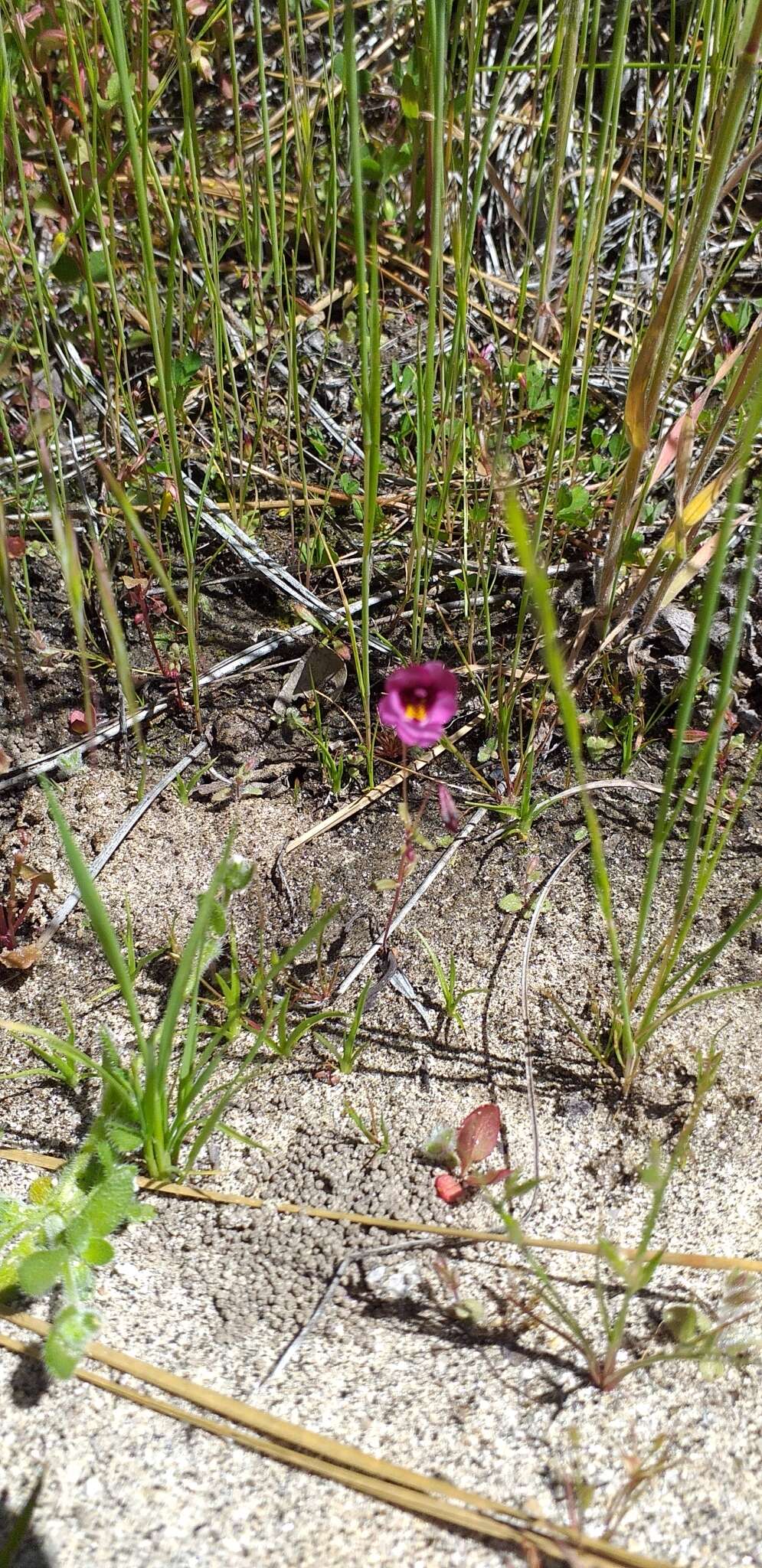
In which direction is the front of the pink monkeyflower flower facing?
toward the camera
